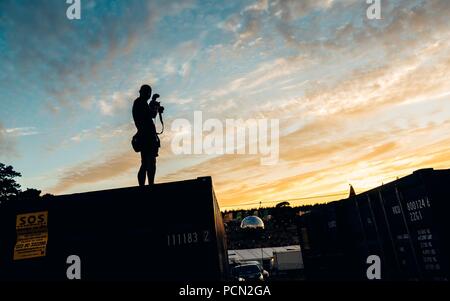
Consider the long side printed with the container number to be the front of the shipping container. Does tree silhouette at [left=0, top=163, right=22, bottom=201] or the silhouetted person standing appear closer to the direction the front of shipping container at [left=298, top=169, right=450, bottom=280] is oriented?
the silhouetted person standing

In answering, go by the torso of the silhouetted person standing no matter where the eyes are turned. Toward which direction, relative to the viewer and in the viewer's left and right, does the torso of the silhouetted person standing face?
facing to the right of the viewer

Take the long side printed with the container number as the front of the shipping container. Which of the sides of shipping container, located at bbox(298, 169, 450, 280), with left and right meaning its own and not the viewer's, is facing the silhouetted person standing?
front

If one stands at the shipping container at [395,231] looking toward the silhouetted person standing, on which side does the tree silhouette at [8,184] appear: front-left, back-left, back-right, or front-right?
front-right

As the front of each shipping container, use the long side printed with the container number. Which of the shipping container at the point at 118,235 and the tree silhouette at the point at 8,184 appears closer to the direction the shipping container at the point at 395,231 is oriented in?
the shipping container

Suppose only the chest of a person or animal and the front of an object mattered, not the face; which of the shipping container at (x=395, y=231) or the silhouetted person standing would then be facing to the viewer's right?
the silhouetted person standing

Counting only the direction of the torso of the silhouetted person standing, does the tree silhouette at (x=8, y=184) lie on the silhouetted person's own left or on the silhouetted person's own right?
on the silhouetted person's own left

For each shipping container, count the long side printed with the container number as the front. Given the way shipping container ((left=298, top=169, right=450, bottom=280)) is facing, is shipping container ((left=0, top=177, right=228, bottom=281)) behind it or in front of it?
in front

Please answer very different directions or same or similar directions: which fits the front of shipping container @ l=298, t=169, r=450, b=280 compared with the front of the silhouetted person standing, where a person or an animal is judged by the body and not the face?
very different directions

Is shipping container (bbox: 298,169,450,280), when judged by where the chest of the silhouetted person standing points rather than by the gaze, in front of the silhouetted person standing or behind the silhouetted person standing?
in front

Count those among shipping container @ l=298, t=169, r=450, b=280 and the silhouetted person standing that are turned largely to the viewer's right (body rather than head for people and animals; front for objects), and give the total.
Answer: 1

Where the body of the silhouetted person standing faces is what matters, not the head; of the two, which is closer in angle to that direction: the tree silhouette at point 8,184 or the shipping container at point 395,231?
the shipping container
